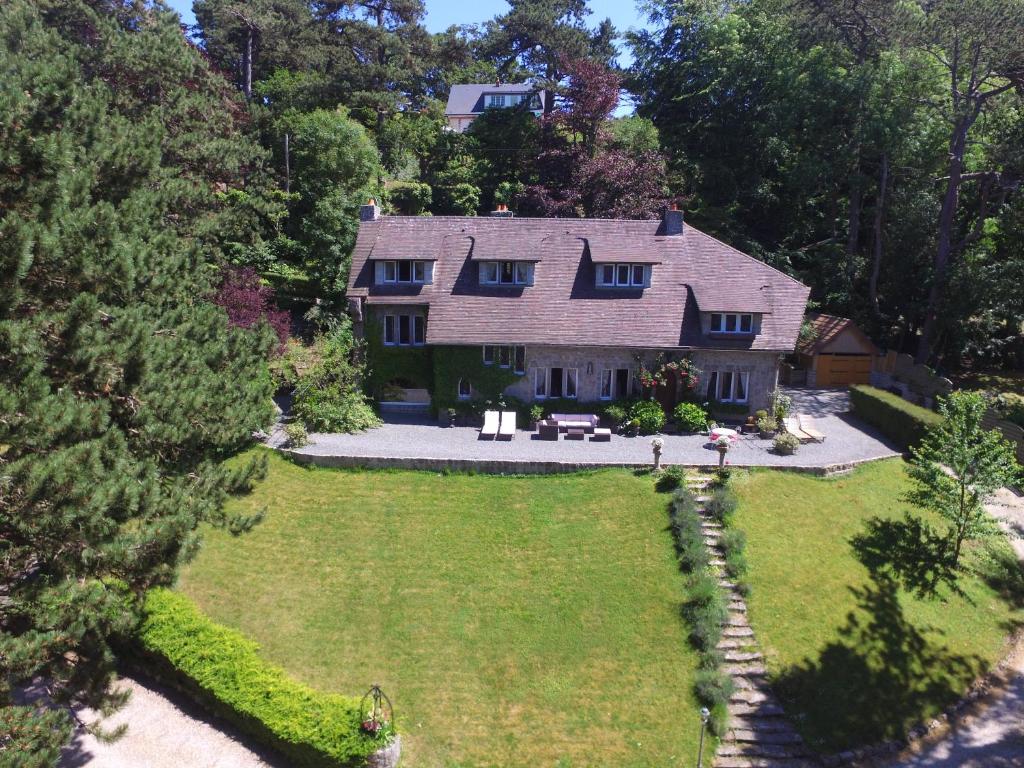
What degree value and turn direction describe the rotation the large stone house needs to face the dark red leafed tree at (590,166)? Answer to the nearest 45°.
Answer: approximately 180°

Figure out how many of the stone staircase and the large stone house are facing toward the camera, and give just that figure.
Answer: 2

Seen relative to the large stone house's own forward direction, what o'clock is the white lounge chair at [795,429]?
The white lounge chair is roughly at 9 o'clock from the large stone house.

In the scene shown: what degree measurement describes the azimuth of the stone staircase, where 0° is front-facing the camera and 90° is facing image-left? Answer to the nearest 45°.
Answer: approximately 0°

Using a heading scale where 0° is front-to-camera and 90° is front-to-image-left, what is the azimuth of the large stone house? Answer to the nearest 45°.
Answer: approximately 0°

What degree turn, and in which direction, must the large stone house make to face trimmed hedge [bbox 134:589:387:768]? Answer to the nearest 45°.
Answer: approximately 45° to its right

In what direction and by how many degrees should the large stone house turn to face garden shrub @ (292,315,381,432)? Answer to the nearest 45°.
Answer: approximately 90° to its right

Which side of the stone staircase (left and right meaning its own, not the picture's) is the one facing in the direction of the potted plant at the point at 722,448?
back

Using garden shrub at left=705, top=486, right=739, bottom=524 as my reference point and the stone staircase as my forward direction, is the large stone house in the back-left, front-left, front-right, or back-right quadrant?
back-right

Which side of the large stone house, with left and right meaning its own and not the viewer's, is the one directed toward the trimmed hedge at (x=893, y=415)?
left

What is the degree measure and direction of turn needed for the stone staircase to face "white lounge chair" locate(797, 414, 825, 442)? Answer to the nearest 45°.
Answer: approximately 180°

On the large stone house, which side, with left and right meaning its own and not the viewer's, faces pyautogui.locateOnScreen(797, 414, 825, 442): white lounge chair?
left
